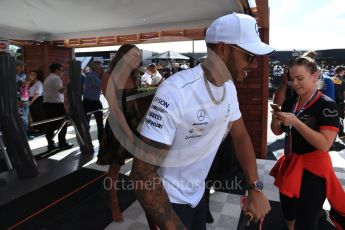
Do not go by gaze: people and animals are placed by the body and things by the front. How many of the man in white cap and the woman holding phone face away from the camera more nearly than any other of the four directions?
0

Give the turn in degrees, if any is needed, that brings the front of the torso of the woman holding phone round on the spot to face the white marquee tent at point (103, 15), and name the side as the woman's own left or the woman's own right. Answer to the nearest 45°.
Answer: approximately 90° to the woman's own right

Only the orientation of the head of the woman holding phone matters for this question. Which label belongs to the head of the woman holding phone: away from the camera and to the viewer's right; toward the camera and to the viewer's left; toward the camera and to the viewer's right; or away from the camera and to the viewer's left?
toward the camera and to the viewer's left

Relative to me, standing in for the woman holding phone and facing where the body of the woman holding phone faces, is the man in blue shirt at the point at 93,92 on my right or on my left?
on my right

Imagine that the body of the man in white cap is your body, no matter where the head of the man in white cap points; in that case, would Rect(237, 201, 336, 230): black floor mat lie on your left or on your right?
on your left

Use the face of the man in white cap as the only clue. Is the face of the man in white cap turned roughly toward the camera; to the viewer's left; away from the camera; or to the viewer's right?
to the viewer's right

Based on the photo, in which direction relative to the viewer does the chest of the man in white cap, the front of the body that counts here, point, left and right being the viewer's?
facing the viewer and to the right of the viewer

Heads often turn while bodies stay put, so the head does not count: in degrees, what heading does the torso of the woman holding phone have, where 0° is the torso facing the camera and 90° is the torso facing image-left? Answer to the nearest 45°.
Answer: approximately 45°

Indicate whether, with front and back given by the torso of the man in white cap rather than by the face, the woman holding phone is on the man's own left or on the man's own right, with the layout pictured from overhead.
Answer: on the man's own left
